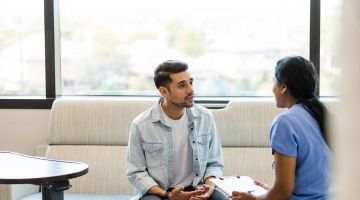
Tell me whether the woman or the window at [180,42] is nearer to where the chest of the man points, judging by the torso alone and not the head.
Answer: the woman

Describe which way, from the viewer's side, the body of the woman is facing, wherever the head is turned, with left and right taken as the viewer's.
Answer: facing away from the viewer and to the left of the viewer

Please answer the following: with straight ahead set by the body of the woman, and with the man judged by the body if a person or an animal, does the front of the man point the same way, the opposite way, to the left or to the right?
the opposite way

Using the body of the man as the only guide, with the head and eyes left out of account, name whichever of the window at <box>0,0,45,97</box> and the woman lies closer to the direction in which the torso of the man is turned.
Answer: the woman

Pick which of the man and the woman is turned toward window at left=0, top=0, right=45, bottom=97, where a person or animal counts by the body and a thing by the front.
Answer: the woman

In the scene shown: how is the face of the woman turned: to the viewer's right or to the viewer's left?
to the viewer's left

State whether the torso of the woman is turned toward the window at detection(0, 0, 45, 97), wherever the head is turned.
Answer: yes
